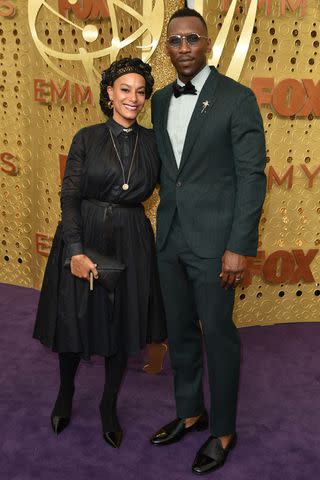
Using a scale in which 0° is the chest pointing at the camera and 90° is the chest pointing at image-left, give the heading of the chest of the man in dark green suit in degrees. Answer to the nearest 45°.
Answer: approximately 45°
